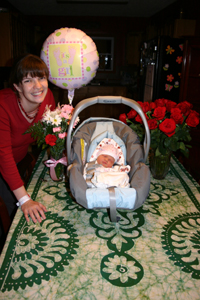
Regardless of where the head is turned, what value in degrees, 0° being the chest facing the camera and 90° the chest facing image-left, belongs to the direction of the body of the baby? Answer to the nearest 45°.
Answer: approximately 0°

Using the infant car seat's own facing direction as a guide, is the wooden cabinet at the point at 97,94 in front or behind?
behind

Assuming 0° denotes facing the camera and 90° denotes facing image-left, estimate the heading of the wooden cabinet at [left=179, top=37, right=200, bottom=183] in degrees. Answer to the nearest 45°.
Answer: approximately 45°

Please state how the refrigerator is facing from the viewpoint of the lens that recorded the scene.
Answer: facing the viewer and to the left of the viewer

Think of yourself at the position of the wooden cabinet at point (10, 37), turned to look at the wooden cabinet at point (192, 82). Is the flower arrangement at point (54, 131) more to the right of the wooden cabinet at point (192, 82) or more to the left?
right

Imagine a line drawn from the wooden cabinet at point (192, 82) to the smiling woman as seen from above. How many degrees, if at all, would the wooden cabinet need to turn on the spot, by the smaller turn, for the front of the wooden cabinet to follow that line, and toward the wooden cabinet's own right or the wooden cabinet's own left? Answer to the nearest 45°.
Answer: approximately 45° to the wooden cabinet's own left
